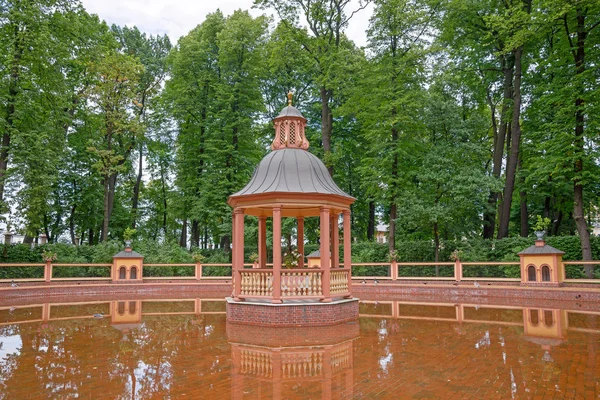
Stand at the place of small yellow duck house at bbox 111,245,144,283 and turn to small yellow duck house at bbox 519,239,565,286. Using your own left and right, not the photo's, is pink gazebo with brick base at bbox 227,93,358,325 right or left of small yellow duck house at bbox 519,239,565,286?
right

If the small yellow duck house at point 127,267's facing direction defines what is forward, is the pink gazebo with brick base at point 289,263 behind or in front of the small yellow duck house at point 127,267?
in front

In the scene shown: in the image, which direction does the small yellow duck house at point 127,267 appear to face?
toward the camera

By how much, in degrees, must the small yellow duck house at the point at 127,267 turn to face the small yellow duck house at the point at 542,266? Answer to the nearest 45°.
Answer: approximately 45° to its left

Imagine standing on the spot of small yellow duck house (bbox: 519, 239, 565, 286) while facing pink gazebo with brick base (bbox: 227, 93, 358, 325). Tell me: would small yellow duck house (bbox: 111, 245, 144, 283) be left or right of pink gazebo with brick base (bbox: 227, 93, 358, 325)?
right
